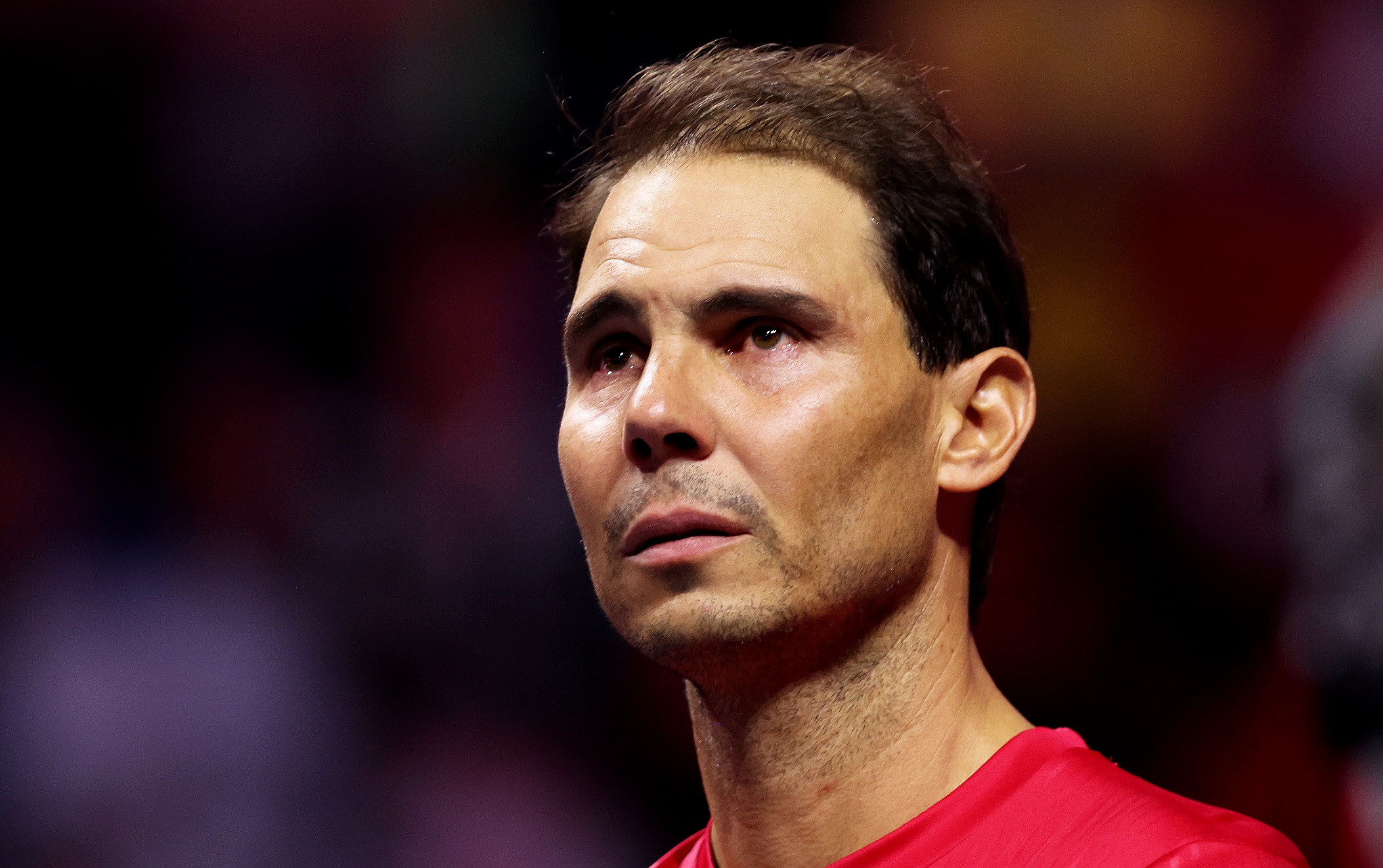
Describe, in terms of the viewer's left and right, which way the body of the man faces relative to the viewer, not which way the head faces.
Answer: facing the viewer and to the left of the viewer
